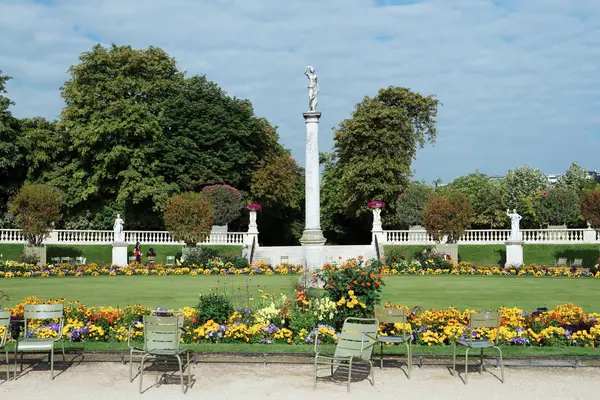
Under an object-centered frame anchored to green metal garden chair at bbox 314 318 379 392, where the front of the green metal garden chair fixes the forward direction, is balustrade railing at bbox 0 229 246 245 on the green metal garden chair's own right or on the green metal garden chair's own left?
on the green metal garden chair's own right

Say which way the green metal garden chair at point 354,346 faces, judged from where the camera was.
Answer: facing the viewer and to the left of the viewer

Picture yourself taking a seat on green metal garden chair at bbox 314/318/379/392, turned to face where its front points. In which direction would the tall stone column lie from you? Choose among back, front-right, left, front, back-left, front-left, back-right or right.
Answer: back-right

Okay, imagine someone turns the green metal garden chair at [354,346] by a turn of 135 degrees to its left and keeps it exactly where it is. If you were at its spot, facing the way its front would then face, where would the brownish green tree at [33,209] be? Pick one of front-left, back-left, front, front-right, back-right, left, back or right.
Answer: back-left

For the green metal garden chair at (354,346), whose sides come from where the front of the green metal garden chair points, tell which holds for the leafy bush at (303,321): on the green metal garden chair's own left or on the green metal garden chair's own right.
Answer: on the green metal garden chair's own right

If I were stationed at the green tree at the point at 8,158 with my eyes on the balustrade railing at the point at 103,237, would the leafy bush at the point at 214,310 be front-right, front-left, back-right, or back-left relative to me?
front-right

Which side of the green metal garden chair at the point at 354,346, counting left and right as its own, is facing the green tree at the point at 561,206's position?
back

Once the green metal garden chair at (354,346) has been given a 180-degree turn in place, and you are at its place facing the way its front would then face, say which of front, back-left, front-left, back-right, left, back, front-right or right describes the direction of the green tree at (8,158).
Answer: left

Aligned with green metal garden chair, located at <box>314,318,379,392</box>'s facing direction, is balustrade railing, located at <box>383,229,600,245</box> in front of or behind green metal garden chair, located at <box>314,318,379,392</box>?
behind

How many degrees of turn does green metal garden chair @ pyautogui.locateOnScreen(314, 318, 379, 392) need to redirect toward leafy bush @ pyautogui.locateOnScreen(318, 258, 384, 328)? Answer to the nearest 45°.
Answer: approximately 135° to its right

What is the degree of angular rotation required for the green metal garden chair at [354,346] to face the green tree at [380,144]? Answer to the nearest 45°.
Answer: approximately 135° to its right

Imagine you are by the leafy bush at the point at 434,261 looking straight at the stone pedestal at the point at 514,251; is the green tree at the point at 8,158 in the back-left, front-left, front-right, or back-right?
back-left

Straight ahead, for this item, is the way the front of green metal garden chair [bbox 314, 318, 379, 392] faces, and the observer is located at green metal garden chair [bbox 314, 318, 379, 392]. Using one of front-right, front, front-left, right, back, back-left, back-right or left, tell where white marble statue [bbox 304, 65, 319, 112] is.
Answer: back-right

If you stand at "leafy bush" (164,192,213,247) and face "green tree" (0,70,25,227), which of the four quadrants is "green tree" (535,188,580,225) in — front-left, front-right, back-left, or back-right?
back-right

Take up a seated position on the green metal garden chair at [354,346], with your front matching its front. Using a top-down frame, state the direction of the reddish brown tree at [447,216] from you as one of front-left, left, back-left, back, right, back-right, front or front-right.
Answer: back-right

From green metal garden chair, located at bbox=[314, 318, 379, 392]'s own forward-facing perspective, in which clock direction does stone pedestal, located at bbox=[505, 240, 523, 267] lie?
The stone pedestal is roughly at 5 o'clock from the green metal garden chair.
